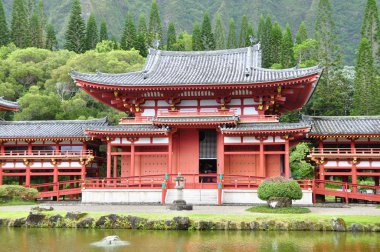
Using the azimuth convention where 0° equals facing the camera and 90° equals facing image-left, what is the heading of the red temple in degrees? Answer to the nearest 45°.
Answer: approximately 0°

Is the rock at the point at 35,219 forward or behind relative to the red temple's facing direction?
forward

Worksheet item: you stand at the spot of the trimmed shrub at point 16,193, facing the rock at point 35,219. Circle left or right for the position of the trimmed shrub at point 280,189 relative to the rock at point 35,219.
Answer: left

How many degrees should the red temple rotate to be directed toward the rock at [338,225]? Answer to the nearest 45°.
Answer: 0° — it already faces it

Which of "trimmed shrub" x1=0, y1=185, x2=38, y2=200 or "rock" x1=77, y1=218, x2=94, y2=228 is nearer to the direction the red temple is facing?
the rock

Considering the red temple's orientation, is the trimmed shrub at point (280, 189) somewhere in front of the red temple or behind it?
in front

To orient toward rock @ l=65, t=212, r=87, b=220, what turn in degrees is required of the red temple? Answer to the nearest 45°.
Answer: approximately 45° to its right

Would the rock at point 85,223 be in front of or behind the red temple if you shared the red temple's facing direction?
in front
